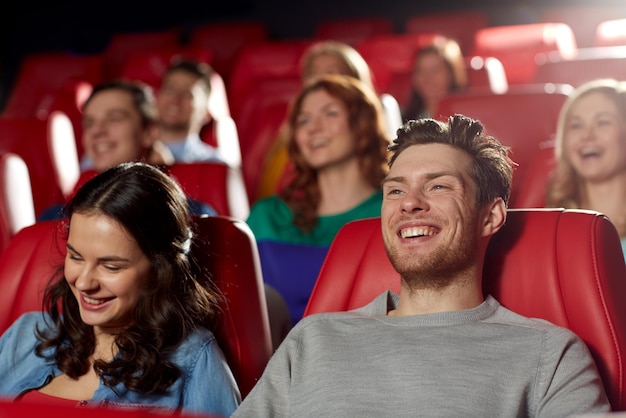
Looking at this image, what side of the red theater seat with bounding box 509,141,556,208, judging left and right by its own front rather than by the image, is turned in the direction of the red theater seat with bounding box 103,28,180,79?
right

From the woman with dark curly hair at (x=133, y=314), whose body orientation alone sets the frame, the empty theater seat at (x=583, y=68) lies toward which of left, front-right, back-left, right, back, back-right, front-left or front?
back

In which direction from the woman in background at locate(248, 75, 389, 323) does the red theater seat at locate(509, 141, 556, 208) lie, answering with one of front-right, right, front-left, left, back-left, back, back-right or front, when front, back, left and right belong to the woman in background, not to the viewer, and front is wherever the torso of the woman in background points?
back-left

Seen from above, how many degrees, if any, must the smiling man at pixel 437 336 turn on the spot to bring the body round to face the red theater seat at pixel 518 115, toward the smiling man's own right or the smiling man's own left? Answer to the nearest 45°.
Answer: approximately 180°

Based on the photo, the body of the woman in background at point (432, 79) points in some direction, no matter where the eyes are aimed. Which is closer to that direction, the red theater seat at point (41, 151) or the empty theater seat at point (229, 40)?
the red theater seat

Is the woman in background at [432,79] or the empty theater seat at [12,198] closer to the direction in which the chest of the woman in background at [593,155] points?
the empty theater seat

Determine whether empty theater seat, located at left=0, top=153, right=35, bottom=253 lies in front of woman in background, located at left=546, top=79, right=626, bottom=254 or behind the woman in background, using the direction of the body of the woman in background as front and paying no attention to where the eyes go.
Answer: in front

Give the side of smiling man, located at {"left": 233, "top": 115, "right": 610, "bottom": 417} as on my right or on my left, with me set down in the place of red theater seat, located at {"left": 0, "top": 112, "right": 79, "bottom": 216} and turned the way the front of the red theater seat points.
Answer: on my left

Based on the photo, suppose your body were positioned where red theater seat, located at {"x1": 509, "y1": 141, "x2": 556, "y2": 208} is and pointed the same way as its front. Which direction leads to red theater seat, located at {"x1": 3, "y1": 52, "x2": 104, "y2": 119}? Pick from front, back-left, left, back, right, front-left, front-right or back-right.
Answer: right

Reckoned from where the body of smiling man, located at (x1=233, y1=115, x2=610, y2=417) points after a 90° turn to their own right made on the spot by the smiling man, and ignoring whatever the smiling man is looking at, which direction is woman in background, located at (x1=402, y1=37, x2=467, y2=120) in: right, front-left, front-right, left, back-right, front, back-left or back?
right
